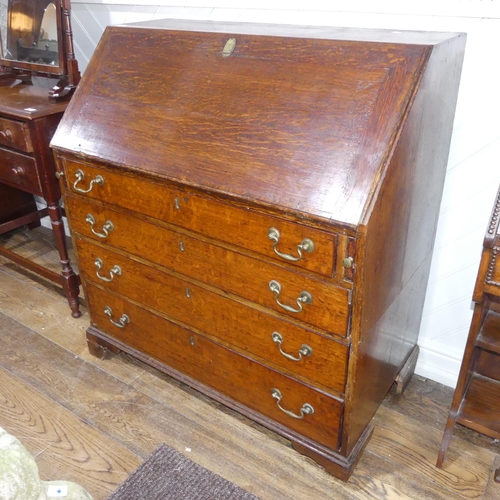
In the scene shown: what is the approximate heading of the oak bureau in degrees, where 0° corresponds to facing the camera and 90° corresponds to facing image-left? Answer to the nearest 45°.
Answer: approximately 45°

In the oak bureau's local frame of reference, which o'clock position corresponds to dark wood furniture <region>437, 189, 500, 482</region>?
The dark wood furniture is roughly at 8 o'clock from the oak bureau.

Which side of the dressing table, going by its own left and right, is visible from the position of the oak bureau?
left

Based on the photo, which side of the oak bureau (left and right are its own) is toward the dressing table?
right

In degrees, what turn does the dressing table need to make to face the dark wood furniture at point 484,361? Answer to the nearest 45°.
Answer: approximately 90° to its left

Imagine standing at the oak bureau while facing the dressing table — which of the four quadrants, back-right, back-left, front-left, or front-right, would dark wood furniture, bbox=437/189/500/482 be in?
back-right

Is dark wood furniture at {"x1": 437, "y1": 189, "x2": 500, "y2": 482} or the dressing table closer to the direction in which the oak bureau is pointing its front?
the dressing table

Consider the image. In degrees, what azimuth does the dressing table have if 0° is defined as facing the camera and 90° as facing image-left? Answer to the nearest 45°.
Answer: approximately 45°
